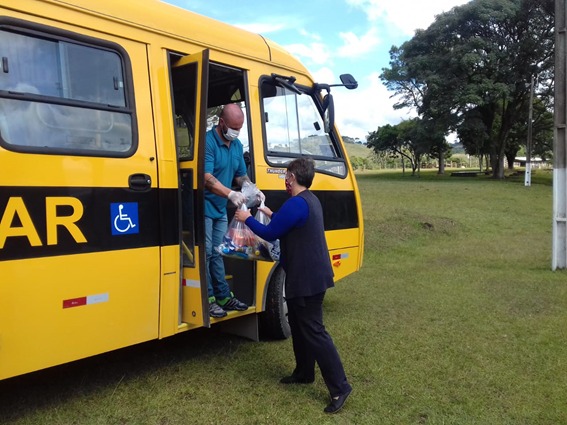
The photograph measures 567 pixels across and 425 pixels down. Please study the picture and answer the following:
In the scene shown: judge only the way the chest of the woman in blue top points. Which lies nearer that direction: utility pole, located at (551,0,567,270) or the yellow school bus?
the yellow school bus

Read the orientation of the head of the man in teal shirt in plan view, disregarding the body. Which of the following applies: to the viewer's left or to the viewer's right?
to the viewer's right

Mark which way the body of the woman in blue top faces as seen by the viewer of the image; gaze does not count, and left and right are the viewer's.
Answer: facing away from the viewer and to the left of the viewer

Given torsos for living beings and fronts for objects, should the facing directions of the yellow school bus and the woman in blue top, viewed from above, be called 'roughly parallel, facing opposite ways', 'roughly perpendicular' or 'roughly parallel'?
roughly perpendicular

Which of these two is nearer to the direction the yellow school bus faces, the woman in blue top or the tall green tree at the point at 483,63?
the tall green tree

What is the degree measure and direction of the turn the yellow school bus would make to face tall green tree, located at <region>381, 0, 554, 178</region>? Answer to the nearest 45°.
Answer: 0° — it already faces it

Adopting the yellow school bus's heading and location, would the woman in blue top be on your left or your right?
on your right

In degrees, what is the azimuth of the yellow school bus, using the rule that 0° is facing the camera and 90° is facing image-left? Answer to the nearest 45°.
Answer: approximately 225°

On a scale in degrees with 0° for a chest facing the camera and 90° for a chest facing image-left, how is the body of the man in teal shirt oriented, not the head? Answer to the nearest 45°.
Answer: approximately 315°

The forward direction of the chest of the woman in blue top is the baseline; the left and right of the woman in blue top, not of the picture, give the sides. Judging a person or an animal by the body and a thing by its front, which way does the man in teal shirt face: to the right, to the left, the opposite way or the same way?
the opposite way

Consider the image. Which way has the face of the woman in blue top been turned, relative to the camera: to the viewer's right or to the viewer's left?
to the viewer's left

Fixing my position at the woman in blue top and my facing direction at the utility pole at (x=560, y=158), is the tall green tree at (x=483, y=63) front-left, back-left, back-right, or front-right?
front-left

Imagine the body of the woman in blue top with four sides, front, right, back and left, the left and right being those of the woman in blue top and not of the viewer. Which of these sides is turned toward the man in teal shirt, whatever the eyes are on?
front
